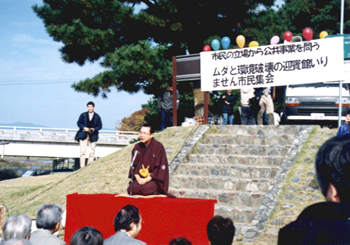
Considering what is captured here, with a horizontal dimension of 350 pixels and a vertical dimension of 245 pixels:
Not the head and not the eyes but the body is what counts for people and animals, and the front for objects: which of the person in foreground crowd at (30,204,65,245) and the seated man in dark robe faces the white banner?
the person in foreground crowd

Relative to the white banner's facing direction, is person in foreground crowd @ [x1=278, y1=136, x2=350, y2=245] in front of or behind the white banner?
in front

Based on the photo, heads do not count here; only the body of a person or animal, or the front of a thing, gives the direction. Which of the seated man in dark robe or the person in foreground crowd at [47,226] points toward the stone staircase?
the person in foreground crowd

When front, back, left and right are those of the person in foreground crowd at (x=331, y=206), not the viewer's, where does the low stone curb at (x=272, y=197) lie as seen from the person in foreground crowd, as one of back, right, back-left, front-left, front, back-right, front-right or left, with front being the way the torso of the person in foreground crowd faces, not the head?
front-left

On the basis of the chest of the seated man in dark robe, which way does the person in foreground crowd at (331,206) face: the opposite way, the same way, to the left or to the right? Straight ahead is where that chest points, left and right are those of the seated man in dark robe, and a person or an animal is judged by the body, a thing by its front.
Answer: the opposite way

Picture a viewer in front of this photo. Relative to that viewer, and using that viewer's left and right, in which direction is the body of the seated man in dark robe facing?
facing the viewer and to the left of the viewer

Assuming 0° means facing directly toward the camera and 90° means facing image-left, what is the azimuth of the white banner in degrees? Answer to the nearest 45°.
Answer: approximately 0°

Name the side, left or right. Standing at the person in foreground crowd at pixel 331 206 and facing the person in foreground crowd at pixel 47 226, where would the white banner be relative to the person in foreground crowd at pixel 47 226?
right

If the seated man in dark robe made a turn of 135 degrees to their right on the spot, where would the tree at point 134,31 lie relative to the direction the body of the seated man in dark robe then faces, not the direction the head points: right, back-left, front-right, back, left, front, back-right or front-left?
front

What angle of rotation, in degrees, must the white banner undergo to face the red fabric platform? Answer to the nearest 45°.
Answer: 0° — it already faces it

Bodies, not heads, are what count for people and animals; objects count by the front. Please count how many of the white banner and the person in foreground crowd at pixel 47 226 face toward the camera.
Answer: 1

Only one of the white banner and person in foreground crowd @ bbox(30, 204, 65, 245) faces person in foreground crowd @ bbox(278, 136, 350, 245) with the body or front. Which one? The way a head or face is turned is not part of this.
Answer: the white banner

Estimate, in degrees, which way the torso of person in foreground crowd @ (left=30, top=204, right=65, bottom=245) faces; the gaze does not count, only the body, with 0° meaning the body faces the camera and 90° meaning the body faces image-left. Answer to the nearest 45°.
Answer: approximately 225°

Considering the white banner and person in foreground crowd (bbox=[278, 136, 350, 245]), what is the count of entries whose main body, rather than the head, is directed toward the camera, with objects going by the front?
1
